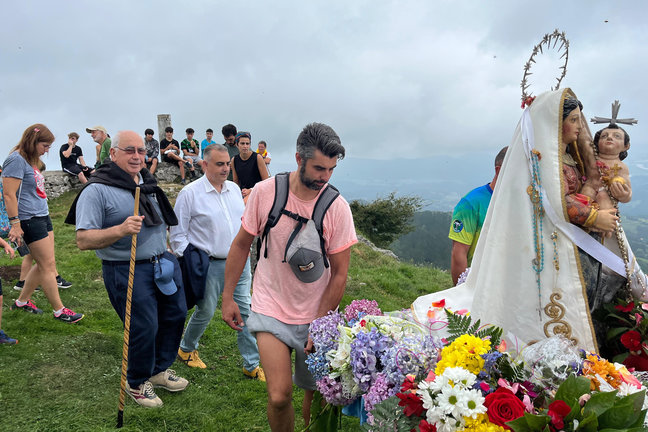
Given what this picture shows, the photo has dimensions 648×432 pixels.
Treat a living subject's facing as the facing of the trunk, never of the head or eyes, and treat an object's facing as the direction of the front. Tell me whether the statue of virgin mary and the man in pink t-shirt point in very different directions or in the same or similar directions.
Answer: same or similar directions

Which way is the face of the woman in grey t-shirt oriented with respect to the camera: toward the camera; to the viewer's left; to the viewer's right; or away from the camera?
to the viewer's right

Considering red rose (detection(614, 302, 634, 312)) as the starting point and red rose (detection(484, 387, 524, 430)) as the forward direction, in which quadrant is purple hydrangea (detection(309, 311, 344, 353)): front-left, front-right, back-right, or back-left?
front-right

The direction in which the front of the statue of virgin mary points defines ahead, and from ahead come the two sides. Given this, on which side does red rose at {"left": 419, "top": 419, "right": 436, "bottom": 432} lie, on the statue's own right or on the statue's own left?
on the statue's own right

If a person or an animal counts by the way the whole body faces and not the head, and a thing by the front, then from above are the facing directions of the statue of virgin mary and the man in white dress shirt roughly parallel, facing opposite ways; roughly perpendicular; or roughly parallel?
roughly parallel

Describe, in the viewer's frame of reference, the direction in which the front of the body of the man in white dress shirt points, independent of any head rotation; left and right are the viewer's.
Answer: facing the viewer and to the right of the viewer

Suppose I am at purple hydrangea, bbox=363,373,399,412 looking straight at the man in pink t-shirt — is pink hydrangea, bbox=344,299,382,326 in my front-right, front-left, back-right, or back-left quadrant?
front-right

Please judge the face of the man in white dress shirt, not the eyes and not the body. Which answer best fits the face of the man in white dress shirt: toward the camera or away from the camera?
toward the camera

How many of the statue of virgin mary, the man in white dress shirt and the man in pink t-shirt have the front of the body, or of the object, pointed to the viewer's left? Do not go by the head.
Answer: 0

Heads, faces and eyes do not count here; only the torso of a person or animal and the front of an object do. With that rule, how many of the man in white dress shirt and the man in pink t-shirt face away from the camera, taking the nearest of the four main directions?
0

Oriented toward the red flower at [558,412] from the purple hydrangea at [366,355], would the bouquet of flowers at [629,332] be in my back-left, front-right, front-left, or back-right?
front-left

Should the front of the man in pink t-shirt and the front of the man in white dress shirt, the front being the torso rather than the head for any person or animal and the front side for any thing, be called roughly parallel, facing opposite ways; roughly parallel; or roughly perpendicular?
roughly parallel
